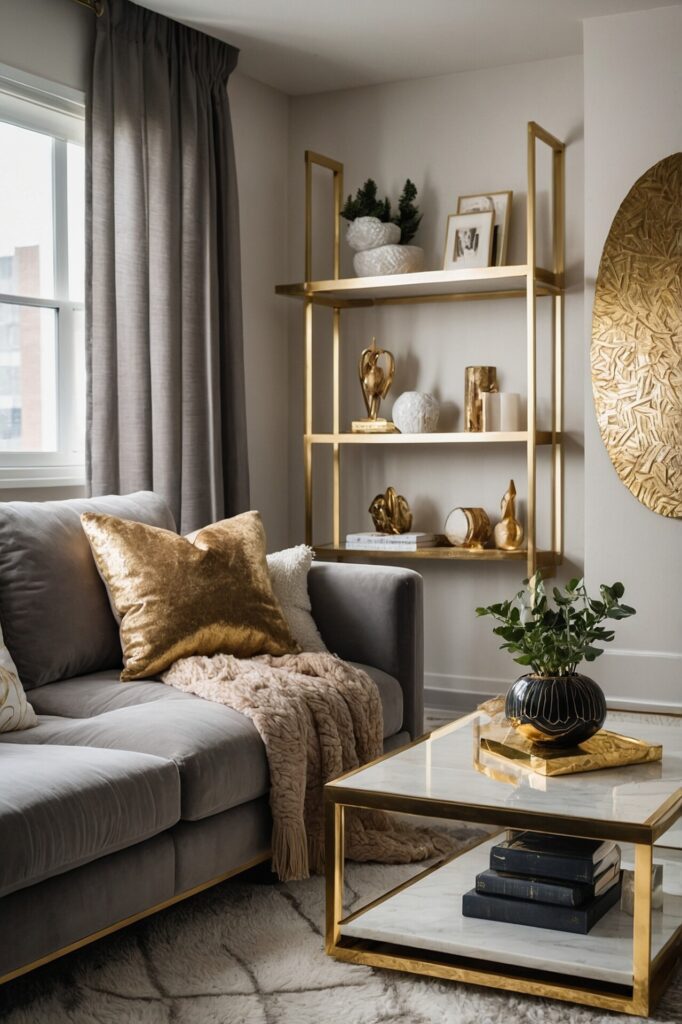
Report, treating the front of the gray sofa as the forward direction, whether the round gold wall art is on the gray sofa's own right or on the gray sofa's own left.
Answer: on the gray sofa's own left

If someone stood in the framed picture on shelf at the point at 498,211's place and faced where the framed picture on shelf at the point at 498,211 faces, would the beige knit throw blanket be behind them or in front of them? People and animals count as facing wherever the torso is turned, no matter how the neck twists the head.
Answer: in front

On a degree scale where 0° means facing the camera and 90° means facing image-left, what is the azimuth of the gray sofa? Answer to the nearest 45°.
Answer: approximately 315°

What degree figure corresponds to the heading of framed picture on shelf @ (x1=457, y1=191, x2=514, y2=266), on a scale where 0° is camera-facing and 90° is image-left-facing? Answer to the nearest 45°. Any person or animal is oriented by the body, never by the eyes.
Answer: approximately 0°

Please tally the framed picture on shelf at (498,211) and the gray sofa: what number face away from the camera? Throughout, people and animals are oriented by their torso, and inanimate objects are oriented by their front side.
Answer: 0

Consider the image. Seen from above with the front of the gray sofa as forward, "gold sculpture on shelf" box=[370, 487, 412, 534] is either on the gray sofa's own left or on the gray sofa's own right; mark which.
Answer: on the gray sofa's own left

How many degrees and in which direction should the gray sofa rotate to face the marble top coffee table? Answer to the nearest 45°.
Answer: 0° — it already faces it

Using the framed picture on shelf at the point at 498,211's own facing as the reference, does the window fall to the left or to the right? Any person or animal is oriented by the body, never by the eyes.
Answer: on its right

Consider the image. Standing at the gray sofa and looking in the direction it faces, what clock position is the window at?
The window is roughly at 7 o'clock from the gray sofa.
